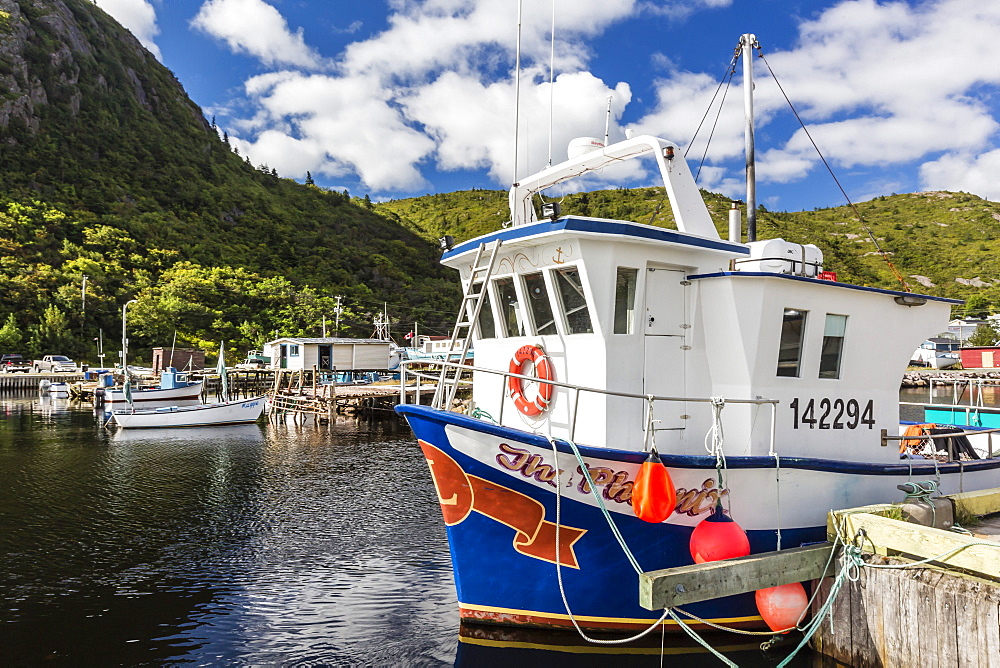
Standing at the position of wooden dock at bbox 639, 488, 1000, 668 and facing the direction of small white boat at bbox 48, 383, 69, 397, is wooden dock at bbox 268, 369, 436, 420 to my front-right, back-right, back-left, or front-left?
front-right

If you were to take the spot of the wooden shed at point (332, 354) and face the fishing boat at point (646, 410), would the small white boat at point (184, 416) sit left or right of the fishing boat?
right

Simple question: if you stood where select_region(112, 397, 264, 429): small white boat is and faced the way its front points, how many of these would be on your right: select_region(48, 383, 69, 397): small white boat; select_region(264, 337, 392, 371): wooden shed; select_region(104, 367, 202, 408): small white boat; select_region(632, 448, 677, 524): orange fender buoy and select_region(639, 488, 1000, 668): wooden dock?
2
